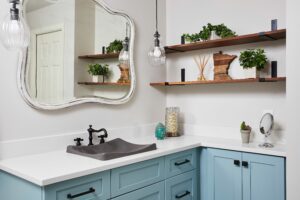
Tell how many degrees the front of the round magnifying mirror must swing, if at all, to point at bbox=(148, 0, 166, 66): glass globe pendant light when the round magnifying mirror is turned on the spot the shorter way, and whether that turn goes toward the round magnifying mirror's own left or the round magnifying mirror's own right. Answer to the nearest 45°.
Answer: approximately 45° to the round magnifying mirror's own right

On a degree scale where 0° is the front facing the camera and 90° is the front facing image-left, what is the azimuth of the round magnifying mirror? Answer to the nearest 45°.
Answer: approximately 45°

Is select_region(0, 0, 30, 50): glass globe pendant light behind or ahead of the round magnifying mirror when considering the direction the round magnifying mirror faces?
ahead
